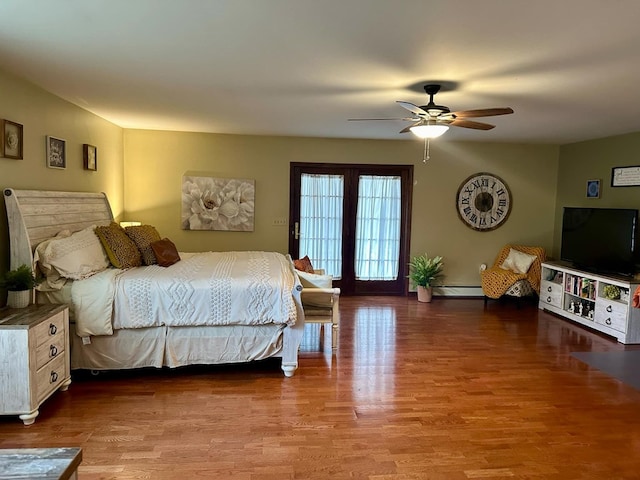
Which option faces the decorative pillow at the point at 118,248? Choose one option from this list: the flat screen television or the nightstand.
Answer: the flat screen television

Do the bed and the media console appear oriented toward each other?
yes

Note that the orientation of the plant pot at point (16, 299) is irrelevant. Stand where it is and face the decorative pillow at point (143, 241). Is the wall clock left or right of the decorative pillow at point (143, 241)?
right

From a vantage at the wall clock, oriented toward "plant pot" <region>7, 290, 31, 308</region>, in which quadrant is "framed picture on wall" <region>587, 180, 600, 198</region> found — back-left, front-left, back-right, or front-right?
back-left

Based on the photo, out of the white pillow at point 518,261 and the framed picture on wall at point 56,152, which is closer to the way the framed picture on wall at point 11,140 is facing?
the white pillow

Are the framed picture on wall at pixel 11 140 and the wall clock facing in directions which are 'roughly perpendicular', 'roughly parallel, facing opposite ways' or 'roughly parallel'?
roughly perpendicular

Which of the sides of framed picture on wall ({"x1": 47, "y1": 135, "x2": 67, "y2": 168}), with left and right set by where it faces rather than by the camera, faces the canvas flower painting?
left

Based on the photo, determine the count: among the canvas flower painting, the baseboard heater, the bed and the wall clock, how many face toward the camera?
3

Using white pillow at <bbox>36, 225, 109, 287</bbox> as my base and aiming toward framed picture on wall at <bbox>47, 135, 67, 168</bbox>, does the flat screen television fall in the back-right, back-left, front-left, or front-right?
back-right

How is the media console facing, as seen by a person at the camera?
facing the viewer and to the left of the viewer

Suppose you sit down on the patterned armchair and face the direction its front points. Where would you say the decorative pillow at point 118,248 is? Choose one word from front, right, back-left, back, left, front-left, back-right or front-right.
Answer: front

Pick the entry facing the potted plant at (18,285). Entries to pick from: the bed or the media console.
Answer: the media console

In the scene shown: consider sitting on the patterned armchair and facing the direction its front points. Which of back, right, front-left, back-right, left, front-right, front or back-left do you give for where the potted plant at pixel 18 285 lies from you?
front

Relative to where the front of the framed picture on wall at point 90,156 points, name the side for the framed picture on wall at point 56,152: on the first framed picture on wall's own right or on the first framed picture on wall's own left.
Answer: on the first framed picture on wall's own right

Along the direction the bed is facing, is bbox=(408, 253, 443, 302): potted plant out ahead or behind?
ahead

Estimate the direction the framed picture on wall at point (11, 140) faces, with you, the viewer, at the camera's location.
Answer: facing the viewer and to the right of the viewer

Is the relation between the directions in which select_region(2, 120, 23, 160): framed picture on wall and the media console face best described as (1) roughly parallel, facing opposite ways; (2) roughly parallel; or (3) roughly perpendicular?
roughly parallel, facing opposite ways

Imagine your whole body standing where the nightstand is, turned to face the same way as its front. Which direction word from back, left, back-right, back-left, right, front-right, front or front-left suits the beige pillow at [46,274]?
back-left

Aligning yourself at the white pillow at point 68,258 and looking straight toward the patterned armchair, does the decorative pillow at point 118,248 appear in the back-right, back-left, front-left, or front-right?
front-left

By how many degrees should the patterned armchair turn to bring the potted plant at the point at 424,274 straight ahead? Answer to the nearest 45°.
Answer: approximately 45° to its right

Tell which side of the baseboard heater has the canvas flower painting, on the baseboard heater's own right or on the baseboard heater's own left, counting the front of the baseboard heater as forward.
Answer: on the baseboard heater's own right

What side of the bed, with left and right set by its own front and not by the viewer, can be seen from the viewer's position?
right

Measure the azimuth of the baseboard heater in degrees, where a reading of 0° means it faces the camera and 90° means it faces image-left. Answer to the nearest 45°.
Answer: approximately 0°
